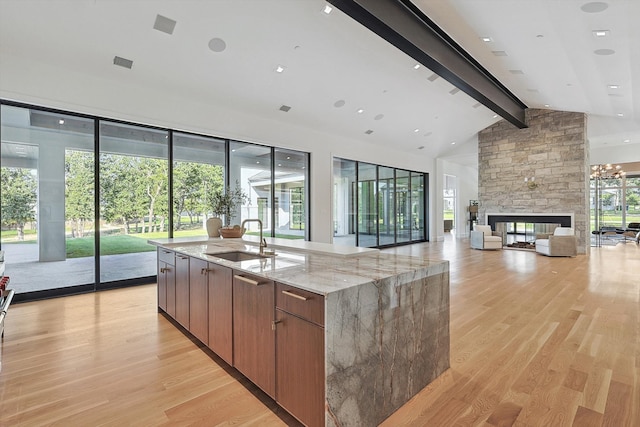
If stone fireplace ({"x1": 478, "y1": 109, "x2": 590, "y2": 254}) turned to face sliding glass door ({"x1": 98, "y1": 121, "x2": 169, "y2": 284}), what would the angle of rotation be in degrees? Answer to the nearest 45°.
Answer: approximately 45° to its right

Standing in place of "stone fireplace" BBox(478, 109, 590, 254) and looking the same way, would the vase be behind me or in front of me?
in front

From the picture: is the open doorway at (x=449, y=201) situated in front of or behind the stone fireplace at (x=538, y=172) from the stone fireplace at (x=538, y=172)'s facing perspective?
behind

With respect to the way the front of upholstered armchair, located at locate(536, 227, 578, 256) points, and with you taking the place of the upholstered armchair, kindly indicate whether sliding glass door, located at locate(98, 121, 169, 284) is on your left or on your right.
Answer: on your left

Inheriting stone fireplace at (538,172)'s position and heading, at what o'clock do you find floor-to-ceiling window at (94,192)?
The floor-to-ceiling window is roughly at 1 o'clock from the stone fireplace.

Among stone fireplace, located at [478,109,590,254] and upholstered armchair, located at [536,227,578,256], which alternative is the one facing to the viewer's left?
the upholstered armchair

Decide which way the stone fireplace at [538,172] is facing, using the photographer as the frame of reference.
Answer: facing the viewer

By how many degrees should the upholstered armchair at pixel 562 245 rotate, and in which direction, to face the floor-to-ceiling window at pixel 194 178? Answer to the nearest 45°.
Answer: approximately 45° to its left

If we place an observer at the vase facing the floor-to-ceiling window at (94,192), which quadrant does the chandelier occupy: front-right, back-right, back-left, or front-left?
back-right

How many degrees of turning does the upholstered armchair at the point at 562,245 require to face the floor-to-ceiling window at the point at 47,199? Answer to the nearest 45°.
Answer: approximately 45° to its left

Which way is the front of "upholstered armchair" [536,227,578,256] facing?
to the viewer's left

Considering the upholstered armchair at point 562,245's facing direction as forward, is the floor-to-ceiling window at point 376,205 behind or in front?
in front

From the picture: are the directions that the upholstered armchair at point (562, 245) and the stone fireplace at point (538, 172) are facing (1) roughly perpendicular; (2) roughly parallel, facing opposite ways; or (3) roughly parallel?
roughly perpendicular

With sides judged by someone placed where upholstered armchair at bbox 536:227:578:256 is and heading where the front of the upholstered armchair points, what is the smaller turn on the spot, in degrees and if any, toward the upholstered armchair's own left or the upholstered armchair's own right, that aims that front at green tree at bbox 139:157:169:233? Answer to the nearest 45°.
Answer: approximately 45° to the upholstered armchair's own left

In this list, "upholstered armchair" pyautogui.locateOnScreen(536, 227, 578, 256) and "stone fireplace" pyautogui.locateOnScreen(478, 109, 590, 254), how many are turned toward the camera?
1

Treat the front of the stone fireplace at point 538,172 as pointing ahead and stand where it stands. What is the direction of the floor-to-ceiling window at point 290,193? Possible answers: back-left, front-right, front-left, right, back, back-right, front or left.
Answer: front-right
